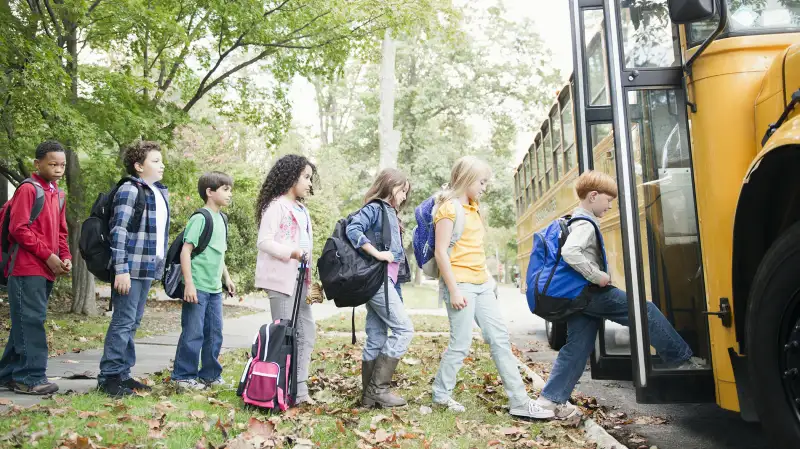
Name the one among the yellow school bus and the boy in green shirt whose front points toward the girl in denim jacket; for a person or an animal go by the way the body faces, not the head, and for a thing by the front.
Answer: the boy in green shirt

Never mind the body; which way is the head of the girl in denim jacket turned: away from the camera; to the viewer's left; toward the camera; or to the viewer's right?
to the viewer's right

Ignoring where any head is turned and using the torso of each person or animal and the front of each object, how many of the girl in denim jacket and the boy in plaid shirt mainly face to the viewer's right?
2

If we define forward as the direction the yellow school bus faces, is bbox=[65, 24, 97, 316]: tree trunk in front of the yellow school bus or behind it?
behind

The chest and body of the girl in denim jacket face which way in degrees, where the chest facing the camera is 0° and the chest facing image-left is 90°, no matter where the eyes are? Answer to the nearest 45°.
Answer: approximately 270°

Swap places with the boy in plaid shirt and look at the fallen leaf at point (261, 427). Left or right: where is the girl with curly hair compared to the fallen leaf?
left

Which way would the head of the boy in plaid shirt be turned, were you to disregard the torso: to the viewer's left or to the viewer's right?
to the viewer's right

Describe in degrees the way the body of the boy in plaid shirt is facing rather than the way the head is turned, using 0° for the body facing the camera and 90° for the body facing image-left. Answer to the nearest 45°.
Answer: approximately 270°

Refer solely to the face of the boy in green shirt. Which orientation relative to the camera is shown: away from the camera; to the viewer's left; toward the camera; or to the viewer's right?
to the viewer's right

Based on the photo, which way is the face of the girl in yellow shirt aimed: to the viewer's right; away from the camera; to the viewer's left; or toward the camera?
to the viewer's right

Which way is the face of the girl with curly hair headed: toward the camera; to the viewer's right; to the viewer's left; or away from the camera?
to the viewer's right

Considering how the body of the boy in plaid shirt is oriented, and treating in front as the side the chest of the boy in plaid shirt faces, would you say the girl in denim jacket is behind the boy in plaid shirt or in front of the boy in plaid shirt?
in front

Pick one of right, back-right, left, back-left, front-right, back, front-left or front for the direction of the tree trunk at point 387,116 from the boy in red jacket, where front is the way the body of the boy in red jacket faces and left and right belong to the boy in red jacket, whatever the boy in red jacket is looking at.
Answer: left
